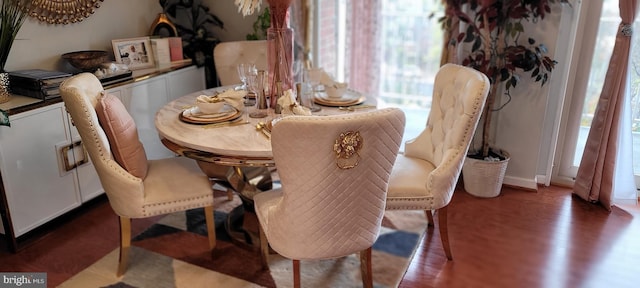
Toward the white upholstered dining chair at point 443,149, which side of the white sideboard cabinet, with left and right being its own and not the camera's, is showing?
front

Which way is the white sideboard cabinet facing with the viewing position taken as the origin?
facing the viewer and to the right of the viewer

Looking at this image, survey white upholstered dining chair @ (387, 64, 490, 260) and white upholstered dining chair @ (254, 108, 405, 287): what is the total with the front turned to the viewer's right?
0

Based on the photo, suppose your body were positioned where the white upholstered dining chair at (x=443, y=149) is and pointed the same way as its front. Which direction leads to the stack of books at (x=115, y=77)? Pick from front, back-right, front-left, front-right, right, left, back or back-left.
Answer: front-right

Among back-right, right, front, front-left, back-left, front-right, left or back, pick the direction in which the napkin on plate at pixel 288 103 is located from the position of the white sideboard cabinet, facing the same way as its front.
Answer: front

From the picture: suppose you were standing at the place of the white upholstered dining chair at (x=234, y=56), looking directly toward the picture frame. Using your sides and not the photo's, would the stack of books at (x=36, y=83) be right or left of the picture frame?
left

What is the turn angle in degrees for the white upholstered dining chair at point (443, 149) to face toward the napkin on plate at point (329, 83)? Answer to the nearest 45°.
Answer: approximately 90° to its right

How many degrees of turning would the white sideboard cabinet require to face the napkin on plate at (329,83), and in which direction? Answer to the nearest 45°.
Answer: approximately 45° to its left

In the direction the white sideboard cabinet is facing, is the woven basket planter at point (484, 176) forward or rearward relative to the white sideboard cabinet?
forward

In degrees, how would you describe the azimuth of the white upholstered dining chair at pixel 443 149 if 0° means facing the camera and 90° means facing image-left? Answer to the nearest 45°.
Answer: approximately 45°

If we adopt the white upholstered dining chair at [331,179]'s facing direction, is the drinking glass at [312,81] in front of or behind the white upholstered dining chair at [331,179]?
in front

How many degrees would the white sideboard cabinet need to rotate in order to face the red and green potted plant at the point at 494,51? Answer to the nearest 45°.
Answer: approximately 45° to its left

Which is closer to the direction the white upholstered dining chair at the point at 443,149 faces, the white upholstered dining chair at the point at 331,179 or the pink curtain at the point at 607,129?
the white upholstered dining chair

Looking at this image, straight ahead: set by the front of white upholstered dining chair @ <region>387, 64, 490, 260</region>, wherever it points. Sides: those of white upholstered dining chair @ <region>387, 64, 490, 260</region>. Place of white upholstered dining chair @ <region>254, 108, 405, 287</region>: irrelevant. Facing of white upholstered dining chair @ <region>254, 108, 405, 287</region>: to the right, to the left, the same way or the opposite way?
to the right

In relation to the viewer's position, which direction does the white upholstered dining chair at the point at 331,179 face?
facing away from the viewer and to the left of the viewer
